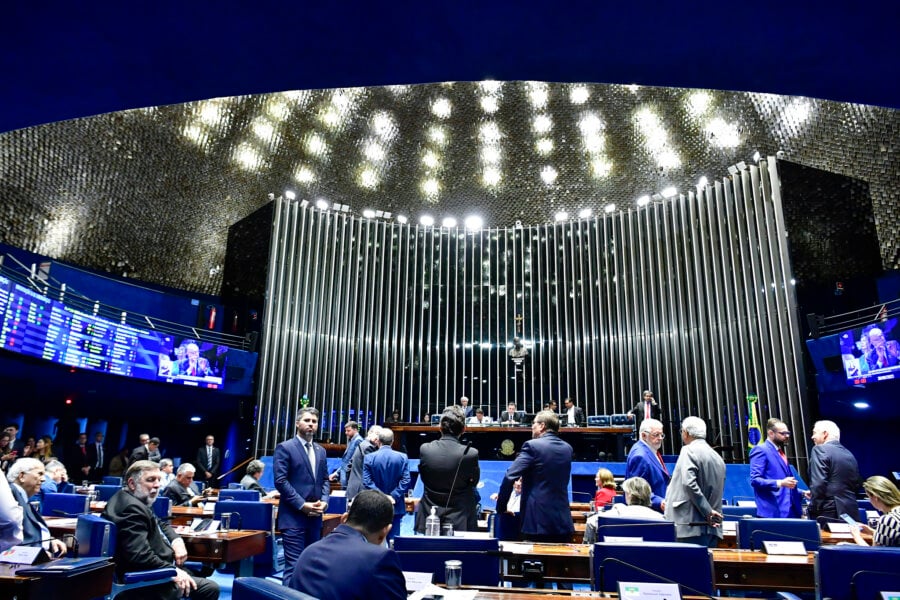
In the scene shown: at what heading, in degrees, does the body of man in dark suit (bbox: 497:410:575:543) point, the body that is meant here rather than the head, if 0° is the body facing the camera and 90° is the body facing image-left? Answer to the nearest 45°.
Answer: approximately 135°

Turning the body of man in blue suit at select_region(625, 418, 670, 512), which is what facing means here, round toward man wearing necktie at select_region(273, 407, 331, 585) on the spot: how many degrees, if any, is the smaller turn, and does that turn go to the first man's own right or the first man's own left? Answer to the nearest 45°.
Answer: approximately 135° to the first man's own right

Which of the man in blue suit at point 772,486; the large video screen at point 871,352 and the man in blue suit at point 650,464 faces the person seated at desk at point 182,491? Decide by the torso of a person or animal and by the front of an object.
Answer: the large video screen

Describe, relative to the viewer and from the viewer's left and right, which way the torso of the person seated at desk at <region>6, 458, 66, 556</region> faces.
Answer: facing to the right of the viewer

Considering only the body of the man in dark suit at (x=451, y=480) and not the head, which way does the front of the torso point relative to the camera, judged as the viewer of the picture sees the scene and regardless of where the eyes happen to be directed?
away from the camera

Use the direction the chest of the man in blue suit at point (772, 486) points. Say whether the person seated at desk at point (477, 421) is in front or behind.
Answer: behind

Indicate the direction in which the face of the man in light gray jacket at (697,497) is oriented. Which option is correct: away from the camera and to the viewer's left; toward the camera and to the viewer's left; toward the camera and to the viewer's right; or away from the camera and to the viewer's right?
away from the camera and to the viewer's left

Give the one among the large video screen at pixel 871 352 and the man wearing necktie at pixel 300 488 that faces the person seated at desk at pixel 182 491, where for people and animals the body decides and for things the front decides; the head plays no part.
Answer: the large video screen

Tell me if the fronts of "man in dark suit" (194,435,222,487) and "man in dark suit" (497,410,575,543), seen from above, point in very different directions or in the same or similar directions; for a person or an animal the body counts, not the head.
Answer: very different directions
